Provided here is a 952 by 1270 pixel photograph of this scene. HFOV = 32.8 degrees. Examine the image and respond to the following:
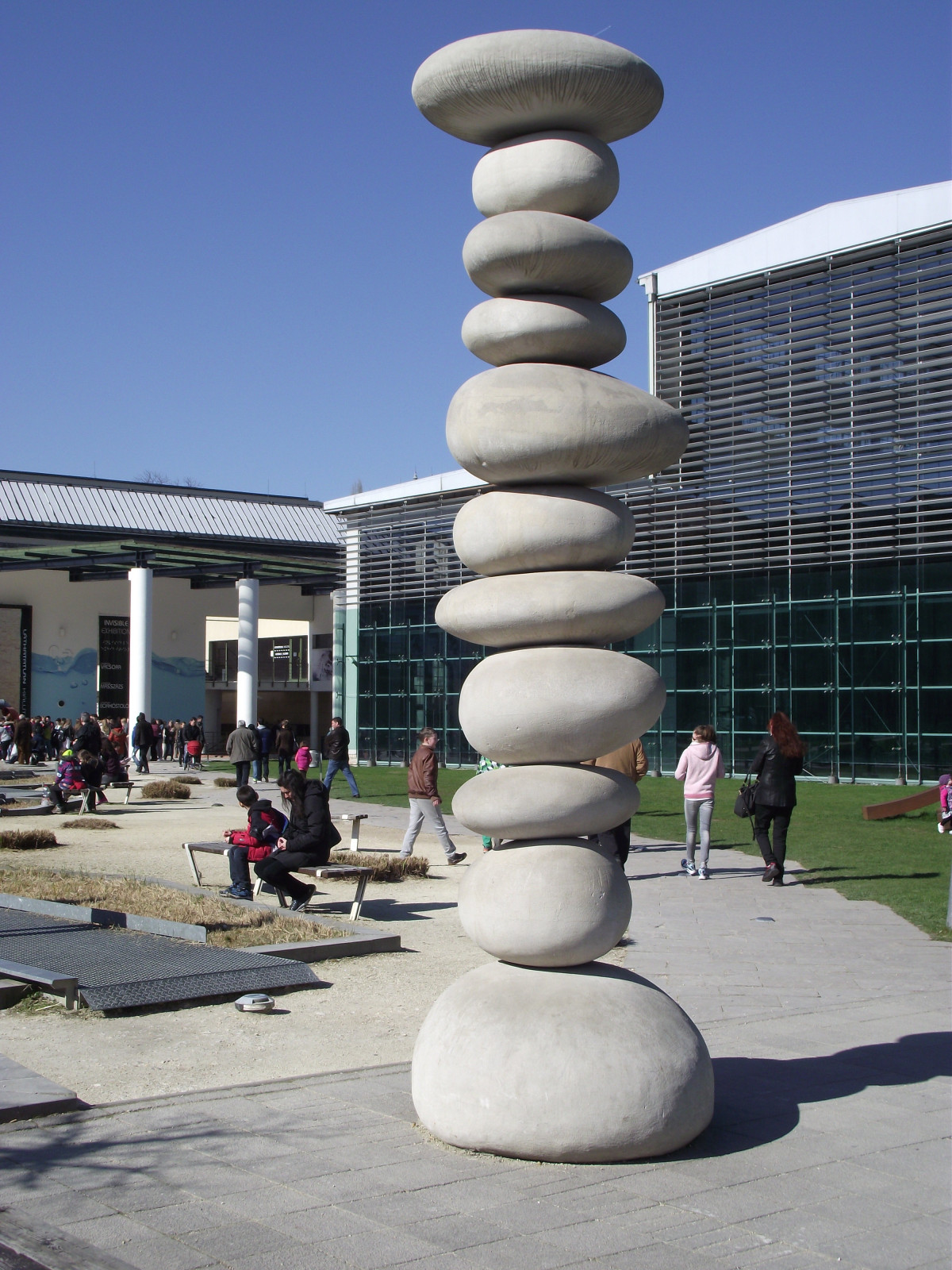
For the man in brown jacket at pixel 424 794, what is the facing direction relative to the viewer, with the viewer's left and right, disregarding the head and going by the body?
facing to the right of the viewer

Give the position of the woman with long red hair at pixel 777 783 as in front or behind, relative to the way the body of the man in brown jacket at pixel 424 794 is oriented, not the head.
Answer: in front

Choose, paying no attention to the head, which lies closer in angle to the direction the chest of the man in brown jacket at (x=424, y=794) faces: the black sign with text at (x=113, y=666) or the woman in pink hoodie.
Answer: the woman in pink hoodie

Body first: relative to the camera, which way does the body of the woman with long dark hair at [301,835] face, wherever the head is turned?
to the viewer's left

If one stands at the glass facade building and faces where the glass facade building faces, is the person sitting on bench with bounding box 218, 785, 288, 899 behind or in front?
in front

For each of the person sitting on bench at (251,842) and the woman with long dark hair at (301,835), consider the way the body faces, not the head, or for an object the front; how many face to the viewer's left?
2

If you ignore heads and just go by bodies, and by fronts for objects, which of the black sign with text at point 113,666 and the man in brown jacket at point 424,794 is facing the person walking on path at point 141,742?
the black sign with text

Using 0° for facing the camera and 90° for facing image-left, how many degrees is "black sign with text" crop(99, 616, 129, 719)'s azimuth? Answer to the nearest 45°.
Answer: approximately 0°

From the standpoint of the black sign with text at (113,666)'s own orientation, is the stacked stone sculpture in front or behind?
in front
